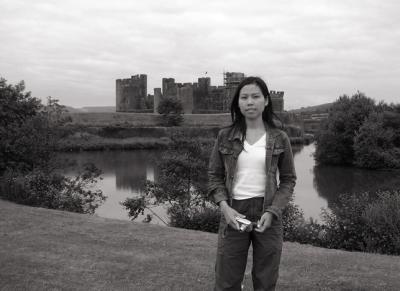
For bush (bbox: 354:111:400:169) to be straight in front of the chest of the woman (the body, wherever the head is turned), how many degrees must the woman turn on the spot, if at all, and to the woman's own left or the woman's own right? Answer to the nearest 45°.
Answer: approximately 180°

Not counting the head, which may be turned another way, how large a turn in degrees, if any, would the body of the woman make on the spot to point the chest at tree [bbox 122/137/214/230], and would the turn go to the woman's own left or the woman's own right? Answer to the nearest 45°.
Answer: approximately 180°

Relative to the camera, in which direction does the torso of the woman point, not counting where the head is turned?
toward the camera

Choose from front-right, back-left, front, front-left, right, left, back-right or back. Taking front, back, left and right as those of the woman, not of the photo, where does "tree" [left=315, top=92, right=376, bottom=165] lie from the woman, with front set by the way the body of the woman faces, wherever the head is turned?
back

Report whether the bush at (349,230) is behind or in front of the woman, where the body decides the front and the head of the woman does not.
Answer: behind

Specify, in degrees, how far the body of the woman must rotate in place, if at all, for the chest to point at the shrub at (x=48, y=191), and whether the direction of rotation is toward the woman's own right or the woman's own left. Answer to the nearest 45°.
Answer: approximately 135° to the woman's own right

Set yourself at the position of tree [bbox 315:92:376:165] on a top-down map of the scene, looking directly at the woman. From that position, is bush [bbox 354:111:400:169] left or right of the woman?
left

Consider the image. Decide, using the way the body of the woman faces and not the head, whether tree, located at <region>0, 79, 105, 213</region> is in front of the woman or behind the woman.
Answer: behind

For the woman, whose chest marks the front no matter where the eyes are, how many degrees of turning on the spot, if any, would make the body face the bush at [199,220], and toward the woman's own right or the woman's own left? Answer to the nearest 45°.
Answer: approximately 180°

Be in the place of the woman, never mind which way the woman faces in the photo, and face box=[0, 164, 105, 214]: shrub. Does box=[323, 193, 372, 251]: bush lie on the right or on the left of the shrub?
right
